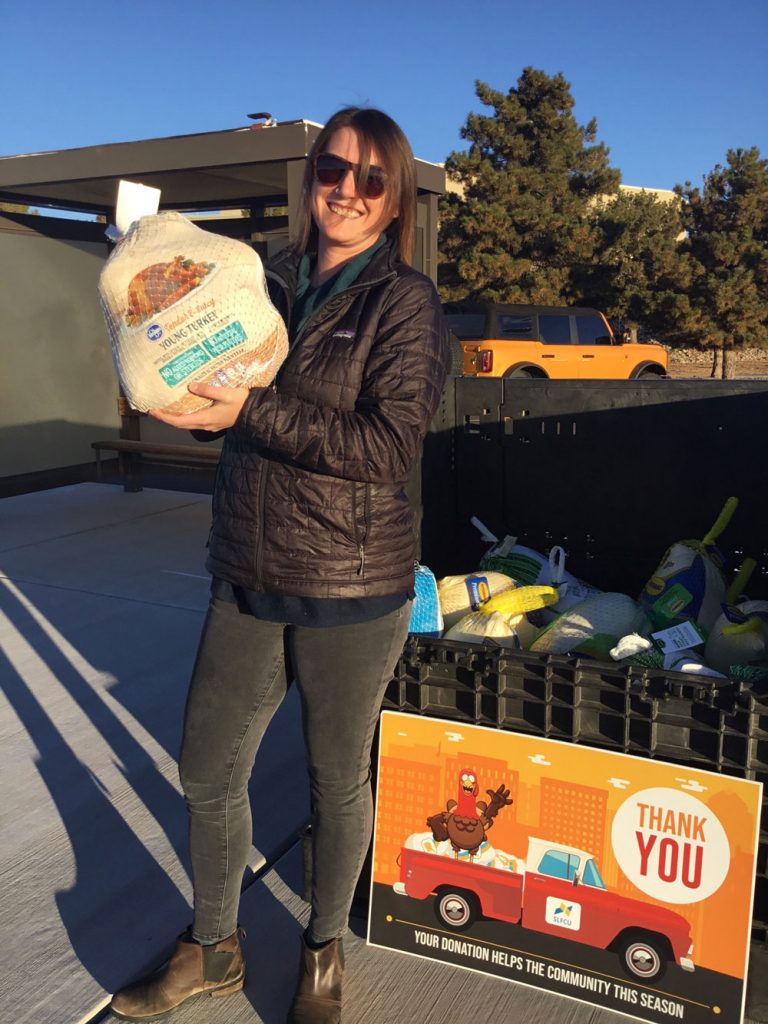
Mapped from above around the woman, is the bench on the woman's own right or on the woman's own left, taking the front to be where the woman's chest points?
on the woman's own right

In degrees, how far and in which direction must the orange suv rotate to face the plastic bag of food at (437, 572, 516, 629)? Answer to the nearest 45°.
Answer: approximately 135° to its right

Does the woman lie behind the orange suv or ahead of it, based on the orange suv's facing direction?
behind

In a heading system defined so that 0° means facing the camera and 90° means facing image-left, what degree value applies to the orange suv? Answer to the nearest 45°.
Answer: approximately 225°

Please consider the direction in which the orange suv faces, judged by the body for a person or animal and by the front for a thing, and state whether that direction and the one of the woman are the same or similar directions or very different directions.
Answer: very different directions

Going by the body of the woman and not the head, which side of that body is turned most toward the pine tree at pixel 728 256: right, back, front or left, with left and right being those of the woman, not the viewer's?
back

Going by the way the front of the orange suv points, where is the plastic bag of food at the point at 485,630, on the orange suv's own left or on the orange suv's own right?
on the orange suv's own right

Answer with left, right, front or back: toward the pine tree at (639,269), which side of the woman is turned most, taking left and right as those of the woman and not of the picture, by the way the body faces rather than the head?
back

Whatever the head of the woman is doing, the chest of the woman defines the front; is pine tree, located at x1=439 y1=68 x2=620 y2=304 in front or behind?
behind

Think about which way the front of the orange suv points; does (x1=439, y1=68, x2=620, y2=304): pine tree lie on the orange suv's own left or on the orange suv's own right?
on the orange suv's own left
